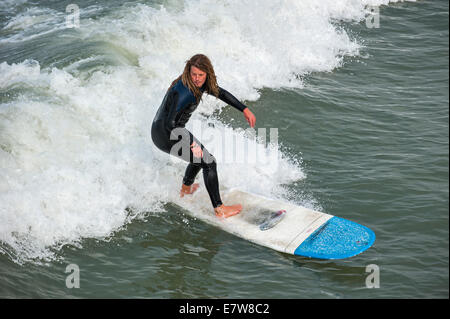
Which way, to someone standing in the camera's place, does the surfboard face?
facing the viewer and to the right of the viewer
